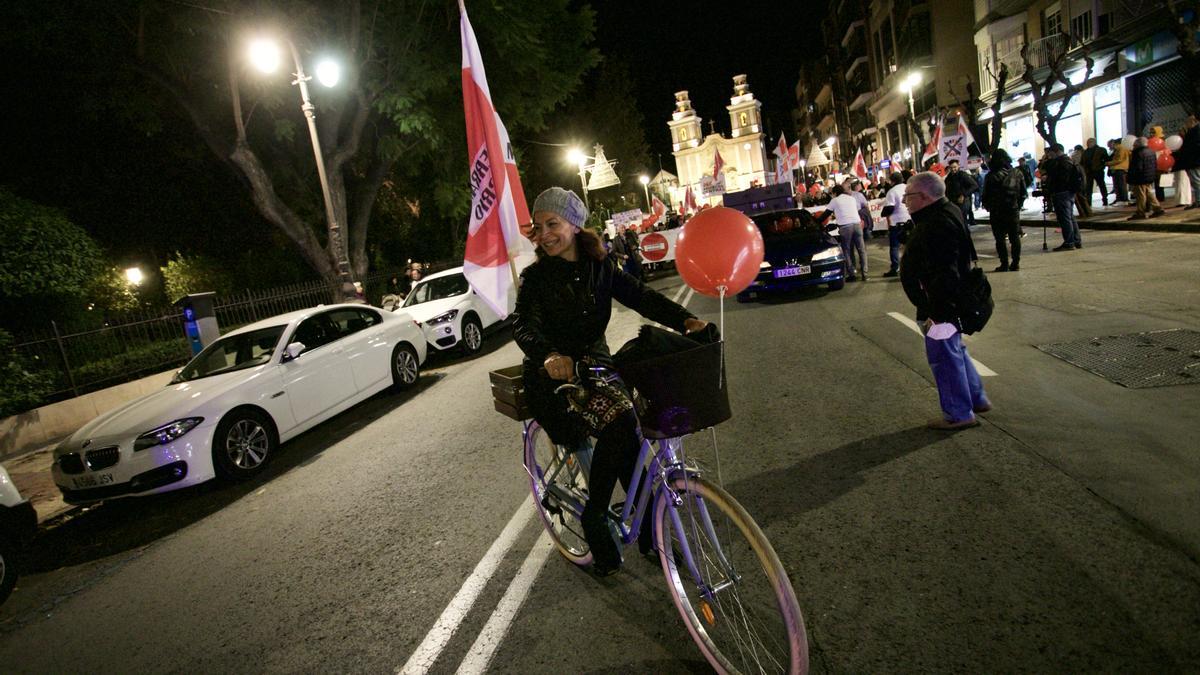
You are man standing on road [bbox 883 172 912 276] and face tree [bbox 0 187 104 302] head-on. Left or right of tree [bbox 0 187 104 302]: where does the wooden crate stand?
left

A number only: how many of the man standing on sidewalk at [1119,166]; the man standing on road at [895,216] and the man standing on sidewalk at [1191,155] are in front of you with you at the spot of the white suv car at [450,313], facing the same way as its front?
0

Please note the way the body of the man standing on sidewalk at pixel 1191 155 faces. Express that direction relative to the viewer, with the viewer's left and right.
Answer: facing to the left of the viewer

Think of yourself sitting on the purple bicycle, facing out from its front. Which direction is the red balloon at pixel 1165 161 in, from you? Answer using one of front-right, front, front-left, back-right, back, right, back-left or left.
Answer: left

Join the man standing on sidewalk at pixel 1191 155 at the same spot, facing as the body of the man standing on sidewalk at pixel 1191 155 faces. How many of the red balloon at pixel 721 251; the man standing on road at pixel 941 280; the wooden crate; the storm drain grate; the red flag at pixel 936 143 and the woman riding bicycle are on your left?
5

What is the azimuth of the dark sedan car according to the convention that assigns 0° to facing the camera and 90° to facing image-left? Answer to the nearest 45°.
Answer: approximately 0°

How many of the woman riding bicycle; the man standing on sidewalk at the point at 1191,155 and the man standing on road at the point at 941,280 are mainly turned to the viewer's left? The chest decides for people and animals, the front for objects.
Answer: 2

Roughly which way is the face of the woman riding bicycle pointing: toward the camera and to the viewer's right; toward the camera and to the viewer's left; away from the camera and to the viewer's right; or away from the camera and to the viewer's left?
toward the camera and to the viewer's left

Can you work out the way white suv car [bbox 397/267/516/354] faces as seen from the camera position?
facing the viewer and to the left of the viewer

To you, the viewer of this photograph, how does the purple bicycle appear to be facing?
facing the viewer and to the right of the viewer

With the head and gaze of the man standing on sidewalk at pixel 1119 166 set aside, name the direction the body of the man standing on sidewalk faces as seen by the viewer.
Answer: to the viewer's left

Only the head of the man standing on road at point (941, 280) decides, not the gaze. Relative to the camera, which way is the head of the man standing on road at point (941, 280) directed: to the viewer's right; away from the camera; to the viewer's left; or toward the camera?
to the viewer's left

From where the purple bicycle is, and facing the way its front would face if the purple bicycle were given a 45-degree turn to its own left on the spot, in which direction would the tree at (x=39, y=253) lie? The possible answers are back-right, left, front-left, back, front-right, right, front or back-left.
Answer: back-left
